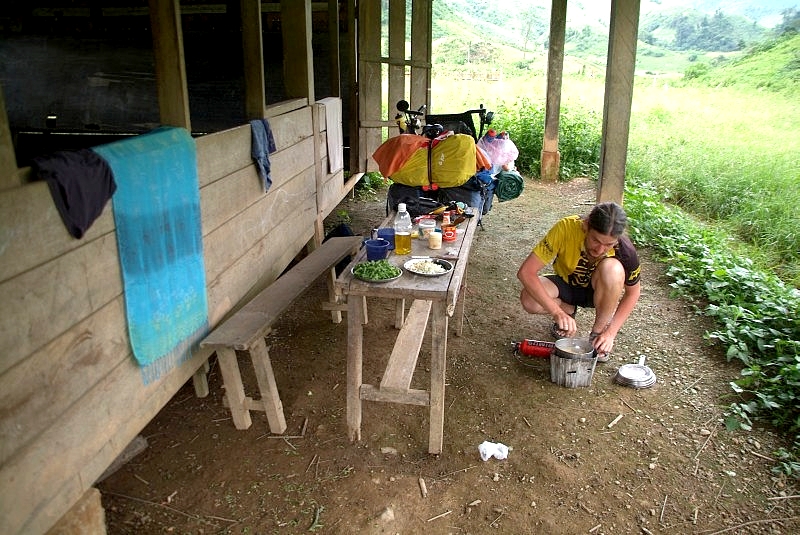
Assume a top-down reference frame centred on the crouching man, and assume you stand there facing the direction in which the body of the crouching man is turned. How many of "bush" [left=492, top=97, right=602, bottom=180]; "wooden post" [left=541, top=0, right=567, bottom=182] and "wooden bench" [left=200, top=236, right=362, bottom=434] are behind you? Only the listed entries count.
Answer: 2

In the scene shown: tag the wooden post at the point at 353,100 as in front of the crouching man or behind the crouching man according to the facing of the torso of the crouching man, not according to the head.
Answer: behind

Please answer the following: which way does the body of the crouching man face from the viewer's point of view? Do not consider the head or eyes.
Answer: toward the camera

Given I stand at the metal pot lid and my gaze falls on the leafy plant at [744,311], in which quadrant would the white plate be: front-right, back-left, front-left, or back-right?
back-left

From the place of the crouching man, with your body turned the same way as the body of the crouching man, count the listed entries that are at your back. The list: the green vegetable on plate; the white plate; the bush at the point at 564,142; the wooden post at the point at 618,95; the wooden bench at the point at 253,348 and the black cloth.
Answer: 2

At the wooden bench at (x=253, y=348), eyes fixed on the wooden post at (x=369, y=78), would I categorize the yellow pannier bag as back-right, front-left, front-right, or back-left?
front-right

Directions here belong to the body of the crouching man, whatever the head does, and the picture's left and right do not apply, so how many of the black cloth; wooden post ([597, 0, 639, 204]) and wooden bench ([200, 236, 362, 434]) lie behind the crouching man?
1

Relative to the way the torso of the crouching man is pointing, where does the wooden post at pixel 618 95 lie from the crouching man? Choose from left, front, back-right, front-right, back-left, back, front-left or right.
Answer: back

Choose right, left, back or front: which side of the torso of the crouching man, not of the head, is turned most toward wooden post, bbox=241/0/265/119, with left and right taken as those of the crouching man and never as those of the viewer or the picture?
right

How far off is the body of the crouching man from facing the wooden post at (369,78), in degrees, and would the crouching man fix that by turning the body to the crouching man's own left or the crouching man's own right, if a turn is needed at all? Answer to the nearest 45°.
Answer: approximately 135° to the crouching man's own right

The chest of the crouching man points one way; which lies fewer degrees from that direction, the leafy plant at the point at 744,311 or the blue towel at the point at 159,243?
the blue towel

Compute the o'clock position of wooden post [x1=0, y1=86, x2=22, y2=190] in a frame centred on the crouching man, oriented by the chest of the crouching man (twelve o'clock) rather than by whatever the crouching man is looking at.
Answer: The wooden post is roughly at 1 o'clock from the crouching man.

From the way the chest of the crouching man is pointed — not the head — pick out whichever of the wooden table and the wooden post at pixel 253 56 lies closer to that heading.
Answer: the wooden table

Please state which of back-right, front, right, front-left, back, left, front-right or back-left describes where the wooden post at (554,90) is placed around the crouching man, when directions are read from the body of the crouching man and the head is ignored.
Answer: back

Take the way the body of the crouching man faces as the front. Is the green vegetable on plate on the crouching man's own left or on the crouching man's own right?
on the crouching man's own right

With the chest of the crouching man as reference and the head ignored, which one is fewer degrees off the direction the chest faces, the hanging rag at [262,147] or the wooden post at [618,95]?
the hanging rag

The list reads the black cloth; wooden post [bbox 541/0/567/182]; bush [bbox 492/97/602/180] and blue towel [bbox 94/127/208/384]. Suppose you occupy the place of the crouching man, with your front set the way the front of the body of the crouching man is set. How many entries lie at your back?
2
